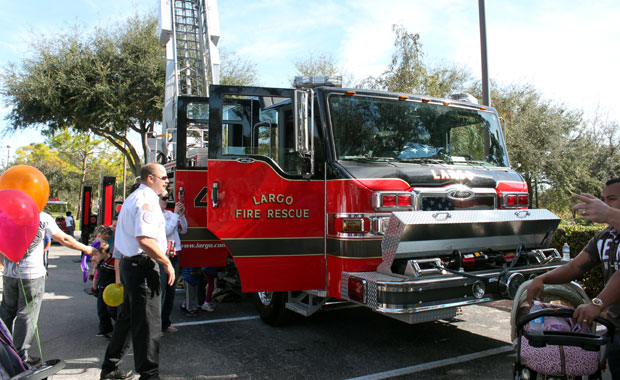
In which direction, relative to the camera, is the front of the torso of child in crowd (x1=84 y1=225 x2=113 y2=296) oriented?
to the viewer's right

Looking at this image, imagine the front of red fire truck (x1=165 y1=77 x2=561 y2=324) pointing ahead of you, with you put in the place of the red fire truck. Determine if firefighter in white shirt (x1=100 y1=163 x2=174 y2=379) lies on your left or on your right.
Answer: on your right

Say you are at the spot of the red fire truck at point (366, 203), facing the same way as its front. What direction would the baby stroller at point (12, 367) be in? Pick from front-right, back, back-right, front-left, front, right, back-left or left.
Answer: right

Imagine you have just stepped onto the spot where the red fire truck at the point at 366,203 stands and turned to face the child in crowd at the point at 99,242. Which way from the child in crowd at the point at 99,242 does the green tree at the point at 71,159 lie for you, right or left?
right
